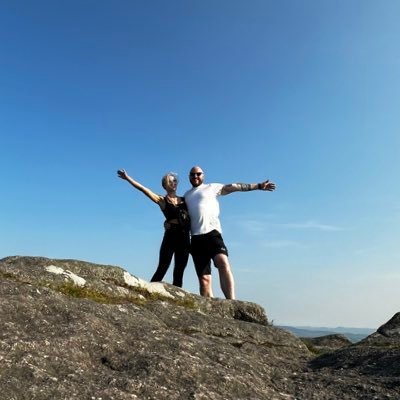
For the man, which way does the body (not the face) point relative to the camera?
toward the camera

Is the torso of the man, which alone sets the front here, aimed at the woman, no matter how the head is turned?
no
